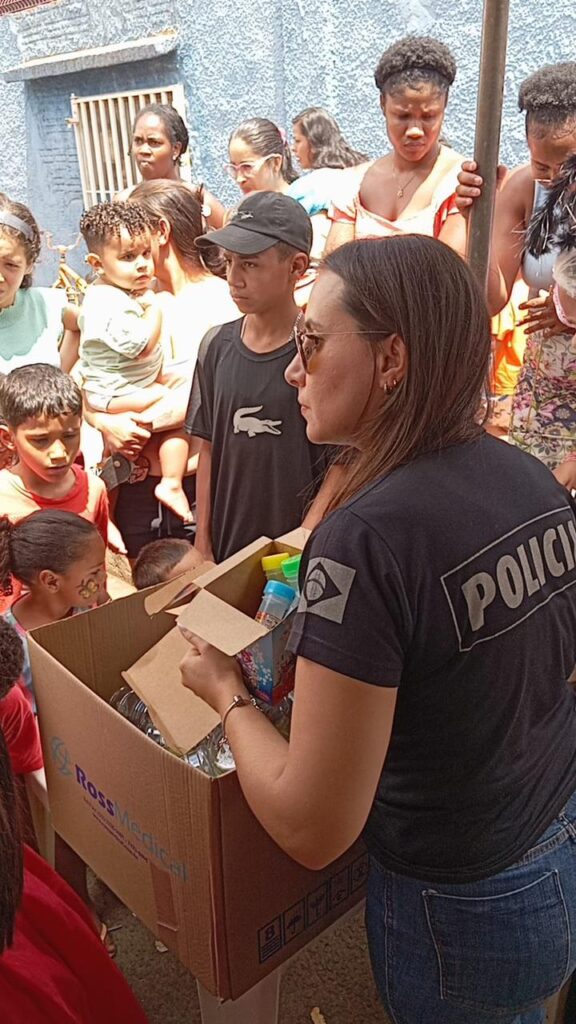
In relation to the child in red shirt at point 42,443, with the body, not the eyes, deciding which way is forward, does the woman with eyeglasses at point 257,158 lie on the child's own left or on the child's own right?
on the child's own left

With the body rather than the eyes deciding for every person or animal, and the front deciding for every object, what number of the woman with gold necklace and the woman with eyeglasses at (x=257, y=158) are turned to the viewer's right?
0

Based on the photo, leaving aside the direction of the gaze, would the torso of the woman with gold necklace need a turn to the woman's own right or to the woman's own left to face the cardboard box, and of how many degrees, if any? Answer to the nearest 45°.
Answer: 0° — they already face it

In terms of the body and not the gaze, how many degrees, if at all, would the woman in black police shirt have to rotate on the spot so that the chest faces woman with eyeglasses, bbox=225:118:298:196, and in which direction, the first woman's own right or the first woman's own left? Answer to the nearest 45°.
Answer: approximately 45° to the first woman's own right

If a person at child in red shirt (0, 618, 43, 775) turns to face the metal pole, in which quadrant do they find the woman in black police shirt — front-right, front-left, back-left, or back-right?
front-right

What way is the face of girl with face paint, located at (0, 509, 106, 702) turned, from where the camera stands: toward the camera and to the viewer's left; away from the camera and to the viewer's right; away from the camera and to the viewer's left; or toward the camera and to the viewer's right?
toward the camera and to the viewer's right

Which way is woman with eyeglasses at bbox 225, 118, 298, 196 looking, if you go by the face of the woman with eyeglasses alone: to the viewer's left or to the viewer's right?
to the viewer's left

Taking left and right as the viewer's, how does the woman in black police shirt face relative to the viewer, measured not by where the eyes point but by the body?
facing away from the viewer and to the left of the viewer

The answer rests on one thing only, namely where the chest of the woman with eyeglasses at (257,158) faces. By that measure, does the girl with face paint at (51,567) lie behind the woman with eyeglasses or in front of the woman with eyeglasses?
in front

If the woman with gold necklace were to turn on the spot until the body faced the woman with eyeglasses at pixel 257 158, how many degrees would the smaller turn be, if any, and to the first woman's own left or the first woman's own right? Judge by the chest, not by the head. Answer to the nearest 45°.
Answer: approximately 135° to the first woman's own right

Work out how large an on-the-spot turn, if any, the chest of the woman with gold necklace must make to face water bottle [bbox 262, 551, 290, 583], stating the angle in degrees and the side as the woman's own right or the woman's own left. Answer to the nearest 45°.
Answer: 0° — they already face it

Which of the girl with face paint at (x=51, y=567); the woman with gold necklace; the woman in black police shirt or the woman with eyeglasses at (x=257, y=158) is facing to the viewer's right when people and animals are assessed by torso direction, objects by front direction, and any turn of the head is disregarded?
the girl with face paint

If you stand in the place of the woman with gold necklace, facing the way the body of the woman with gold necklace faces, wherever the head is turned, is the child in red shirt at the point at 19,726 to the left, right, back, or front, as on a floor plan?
front

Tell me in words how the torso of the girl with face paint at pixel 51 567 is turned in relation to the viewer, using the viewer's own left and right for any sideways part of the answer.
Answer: facing to the right of the viewer

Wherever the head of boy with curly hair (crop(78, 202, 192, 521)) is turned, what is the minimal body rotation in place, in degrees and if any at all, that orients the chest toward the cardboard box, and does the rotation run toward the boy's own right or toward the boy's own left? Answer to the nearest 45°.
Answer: approximately 45° to the boy's own right
